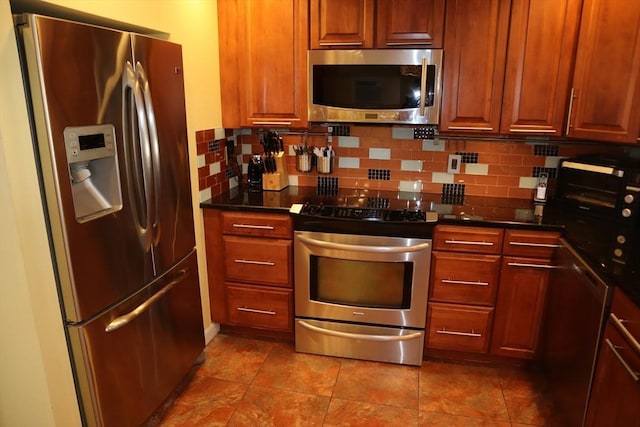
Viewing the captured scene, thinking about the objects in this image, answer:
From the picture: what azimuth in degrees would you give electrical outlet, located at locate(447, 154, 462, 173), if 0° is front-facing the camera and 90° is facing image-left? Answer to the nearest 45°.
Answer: approximately 0°

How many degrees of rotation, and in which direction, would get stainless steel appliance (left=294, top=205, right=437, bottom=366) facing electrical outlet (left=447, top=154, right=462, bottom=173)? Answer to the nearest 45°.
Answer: approximately 135° to its left

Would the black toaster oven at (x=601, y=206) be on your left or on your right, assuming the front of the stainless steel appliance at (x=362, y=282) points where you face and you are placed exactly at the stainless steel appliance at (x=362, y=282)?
on your left

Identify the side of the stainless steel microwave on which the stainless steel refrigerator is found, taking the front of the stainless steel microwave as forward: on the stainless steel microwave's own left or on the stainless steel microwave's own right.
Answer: on the stainless steel microwave's own right

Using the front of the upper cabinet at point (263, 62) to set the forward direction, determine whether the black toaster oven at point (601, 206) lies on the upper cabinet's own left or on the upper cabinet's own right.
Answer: on the upper cabinet's own left

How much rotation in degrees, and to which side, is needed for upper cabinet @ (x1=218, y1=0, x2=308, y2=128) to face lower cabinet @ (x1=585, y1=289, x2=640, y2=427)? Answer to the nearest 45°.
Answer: approximately 45° to its left

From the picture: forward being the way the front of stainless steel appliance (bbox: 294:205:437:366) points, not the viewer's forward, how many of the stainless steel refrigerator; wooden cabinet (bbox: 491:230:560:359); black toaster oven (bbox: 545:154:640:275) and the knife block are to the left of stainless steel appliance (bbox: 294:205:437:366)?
2

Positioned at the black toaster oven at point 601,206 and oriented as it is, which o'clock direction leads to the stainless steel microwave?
The stainless steel microwave is roughly at 1 o'clock from the black toaster oven.

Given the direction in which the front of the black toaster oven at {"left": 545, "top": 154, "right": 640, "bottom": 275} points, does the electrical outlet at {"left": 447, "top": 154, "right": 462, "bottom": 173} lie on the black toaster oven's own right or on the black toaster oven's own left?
on the black toaster oven's own right

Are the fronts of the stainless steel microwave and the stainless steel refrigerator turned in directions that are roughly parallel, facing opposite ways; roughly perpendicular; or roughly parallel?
roughly perpendicular

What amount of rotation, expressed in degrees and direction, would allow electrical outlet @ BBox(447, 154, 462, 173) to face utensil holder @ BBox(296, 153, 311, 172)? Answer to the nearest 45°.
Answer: approximately 90° to its right

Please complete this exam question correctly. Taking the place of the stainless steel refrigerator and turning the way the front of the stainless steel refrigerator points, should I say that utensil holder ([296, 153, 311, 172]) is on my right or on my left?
on my left

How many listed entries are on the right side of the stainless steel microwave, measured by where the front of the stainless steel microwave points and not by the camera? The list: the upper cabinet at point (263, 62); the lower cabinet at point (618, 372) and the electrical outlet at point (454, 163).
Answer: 1

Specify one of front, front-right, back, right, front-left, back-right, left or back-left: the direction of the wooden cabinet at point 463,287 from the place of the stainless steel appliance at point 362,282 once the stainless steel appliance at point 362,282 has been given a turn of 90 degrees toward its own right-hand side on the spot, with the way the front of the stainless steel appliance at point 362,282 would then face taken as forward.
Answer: back
